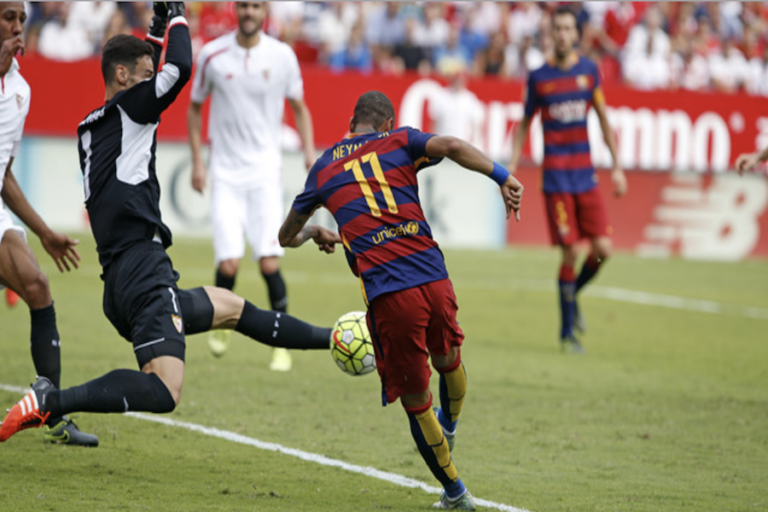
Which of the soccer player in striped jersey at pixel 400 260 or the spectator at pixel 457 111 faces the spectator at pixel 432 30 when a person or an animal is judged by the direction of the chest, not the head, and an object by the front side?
the soccer player in striped jersey

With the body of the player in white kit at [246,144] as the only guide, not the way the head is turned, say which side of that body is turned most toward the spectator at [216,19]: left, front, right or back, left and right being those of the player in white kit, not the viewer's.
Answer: back

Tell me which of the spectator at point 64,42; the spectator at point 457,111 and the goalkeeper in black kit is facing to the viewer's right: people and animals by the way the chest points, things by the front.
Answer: the goalkeeper in black kit

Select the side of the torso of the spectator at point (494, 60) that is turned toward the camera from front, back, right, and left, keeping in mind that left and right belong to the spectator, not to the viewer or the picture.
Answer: front

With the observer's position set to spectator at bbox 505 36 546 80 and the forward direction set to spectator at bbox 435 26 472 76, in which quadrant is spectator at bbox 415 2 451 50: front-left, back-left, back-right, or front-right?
front-right

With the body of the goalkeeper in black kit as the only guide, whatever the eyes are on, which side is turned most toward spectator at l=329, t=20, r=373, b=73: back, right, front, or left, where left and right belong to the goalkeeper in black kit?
left

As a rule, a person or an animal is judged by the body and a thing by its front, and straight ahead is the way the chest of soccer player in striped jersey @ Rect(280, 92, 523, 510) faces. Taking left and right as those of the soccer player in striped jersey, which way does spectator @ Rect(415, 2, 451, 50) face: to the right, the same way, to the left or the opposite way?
the opposite way

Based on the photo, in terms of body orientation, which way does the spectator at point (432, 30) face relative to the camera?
toward the camera

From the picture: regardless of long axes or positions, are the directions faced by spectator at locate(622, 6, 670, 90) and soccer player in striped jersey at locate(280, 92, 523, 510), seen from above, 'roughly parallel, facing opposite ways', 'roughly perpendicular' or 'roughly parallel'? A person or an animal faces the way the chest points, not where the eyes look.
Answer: roughly parallel, facing opposite ways

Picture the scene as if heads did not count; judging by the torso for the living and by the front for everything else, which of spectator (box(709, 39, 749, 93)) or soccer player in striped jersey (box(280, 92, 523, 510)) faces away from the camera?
the soccer player in striped jersey

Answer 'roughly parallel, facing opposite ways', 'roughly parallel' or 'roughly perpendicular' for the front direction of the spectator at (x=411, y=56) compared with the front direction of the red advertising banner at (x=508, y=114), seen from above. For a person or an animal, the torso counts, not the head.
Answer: roughly parallel

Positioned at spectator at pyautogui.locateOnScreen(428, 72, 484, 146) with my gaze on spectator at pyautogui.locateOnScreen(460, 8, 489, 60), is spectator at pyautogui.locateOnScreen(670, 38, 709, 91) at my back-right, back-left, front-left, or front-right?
front-right

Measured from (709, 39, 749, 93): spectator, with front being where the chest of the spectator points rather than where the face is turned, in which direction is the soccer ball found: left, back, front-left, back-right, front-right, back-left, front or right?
front

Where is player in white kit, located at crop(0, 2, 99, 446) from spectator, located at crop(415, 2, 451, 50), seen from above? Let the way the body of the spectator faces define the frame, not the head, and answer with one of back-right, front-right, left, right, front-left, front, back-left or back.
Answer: front

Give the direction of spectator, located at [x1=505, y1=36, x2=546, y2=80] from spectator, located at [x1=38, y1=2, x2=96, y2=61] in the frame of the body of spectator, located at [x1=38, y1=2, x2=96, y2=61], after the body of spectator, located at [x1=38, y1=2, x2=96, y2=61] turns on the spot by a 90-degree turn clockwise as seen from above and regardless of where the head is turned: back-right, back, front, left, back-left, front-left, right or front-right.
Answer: back

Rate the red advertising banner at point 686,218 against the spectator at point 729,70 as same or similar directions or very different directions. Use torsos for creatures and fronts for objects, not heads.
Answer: same or similar directions

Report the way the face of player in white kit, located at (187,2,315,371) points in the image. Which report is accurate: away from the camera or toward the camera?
toward the camera

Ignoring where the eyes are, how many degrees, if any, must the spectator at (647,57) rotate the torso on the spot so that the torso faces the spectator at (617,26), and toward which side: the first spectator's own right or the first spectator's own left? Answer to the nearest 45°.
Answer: approximately 135° to the first spectator's own right

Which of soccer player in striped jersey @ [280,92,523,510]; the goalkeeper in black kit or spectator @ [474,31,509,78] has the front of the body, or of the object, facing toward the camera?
the spectator

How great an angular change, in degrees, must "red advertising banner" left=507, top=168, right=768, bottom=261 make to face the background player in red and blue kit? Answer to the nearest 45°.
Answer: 0° — it already faces them
